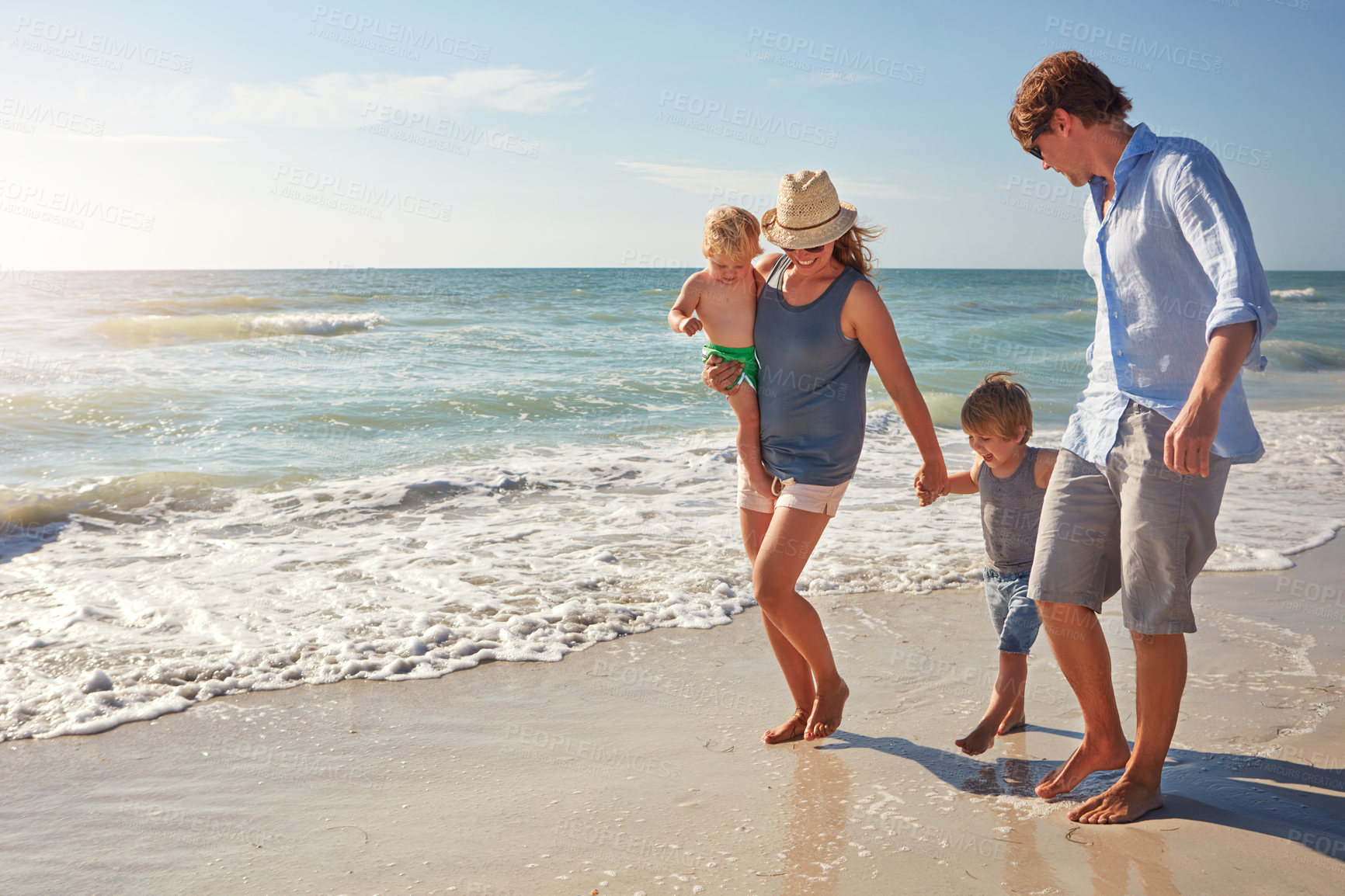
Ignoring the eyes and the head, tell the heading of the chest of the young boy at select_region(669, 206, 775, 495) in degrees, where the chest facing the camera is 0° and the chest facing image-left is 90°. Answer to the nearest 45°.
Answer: approximately 0°

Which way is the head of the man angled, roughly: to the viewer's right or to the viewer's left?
to the viewer's left

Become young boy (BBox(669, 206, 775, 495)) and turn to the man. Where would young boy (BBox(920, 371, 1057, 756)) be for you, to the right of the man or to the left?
left

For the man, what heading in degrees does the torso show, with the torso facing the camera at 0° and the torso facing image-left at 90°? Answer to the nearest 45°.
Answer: approximately 45°

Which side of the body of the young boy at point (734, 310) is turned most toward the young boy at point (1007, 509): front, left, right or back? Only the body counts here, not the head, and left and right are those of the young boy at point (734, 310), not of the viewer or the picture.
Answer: left
